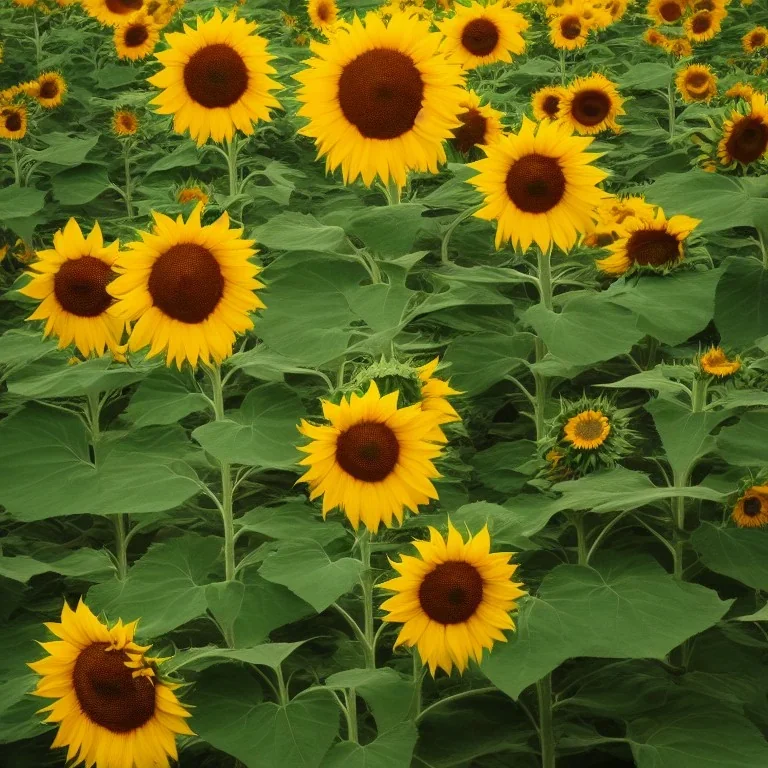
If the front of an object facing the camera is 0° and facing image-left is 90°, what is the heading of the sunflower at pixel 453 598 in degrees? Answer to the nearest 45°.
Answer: approximately 0°

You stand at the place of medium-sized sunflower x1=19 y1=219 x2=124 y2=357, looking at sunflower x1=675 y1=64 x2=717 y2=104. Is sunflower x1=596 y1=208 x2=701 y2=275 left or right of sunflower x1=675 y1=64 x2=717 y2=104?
right

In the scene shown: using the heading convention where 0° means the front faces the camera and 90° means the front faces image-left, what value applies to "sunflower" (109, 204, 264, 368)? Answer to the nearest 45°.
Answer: approximately 0°

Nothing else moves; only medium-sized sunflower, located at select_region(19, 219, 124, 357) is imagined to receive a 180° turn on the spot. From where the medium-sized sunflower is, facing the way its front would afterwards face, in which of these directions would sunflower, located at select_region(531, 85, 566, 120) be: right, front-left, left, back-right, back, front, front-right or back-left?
front-right

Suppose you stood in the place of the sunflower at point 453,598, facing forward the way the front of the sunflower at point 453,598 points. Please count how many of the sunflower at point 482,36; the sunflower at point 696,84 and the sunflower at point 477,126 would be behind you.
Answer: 3

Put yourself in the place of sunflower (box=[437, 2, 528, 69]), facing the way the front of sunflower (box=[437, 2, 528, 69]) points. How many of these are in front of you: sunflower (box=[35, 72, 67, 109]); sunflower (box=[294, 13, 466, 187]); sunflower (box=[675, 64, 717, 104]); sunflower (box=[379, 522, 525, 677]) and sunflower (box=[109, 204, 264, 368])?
3
